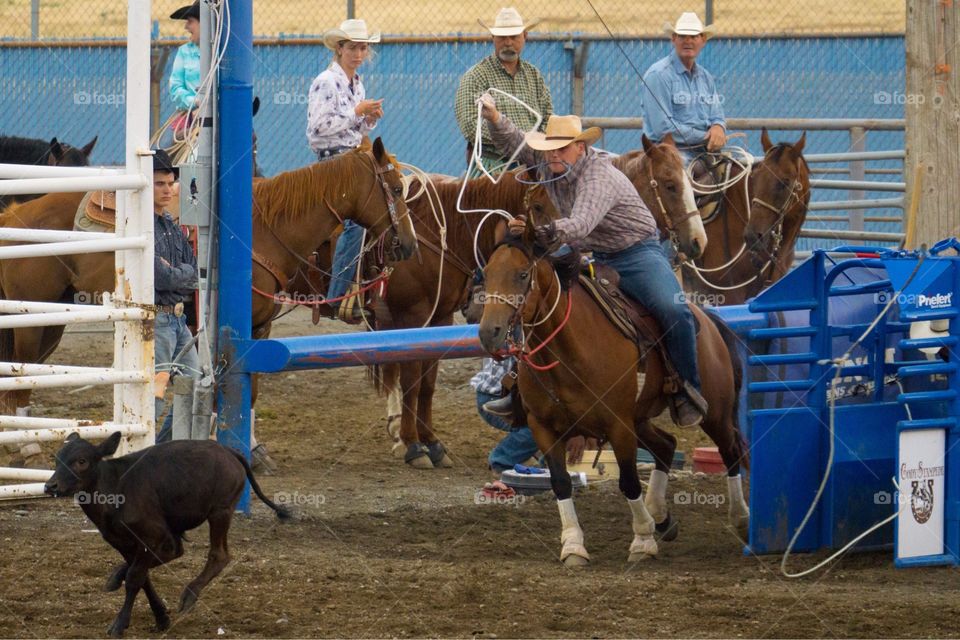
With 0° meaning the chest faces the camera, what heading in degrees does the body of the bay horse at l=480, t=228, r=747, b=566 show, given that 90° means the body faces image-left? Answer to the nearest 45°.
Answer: approximately 45°

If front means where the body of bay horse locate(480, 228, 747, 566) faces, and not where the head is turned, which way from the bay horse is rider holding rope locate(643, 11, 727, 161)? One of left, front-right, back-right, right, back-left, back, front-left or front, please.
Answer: back-right

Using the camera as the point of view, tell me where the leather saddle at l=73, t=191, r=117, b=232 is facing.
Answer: facing to the right of the viewer

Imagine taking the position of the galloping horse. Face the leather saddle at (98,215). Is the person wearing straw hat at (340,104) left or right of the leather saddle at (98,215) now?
right

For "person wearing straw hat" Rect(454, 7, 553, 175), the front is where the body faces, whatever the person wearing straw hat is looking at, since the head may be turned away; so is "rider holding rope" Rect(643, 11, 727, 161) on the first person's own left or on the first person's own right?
on the first person's own left

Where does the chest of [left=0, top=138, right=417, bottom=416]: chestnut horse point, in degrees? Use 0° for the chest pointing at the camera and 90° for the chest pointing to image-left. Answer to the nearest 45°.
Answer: approximately 270°

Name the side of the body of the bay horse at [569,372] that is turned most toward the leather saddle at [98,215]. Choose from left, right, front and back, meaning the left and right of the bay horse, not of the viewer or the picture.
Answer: right

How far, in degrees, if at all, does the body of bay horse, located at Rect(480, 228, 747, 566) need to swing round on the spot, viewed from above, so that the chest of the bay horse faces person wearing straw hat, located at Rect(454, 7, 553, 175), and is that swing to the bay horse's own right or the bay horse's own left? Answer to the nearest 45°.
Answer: approximately 135° to the bay horse's own right

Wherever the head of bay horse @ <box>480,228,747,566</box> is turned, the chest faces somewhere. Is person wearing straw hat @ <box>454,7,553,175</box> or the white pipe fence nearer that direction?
the white pipe fence

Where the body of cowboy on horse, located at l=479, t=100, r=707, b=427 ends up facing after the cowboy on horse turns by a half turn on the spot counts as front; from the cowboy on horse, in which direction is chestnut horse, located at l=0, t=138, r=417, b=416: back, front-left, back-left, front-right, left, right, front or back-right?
left
